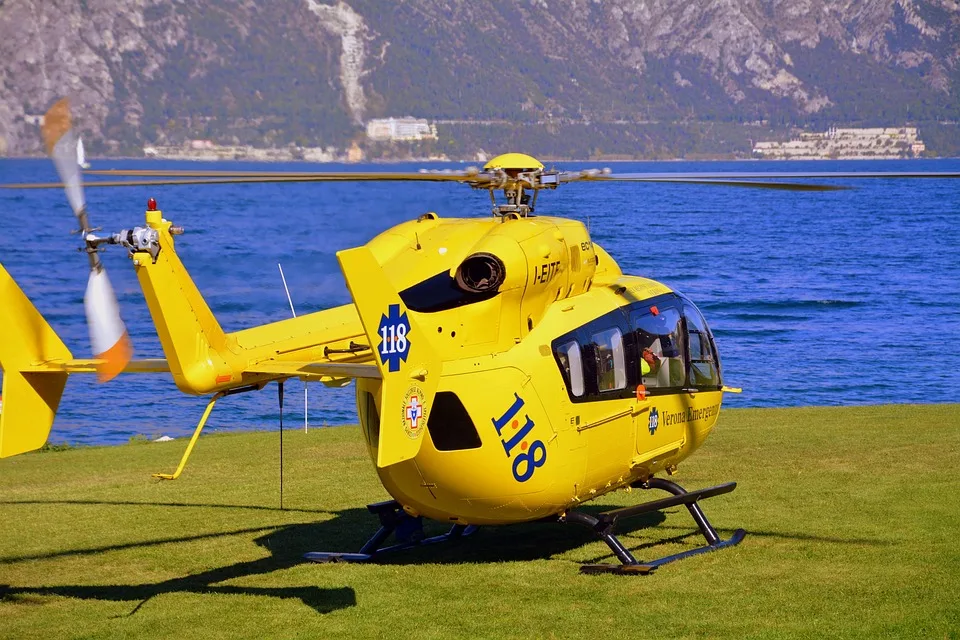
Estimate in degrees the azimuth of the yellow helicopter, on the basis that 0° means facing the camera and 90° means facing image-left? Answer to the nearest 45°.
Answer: approximately 225°
